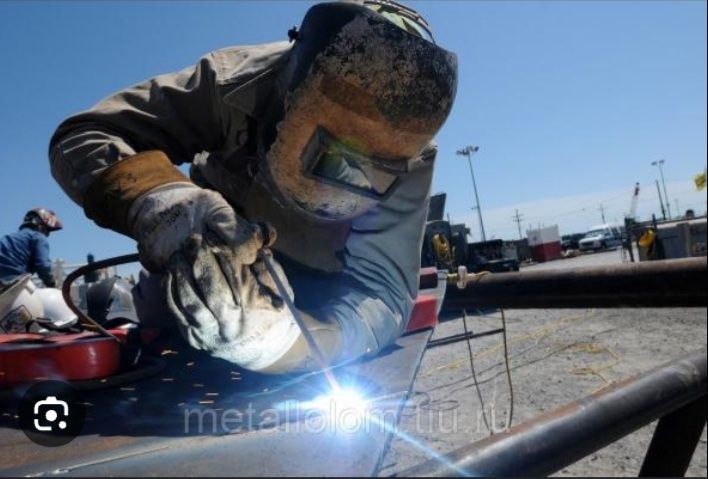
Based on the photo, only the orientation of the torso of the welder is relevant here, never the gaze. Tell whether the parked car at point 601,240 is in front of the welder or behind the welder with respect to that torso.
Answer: behind

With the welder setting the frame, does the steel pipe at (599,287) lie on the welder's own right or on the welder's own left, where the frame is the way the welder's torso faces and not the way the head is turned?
on the welder's own left

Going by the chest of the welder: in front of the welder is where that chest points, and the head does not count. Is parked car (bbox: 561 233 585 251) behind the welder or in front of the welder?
behind

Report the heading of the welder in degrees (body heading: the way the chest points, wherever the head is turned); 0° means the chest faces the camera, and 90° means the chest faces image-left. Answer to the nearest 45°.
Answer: approximately 0°

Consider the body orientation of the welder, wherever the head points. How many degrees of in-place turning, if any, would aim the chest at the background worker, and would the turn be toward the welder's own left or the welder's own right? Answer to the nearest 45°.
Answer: approximately 135° to the welder's own right

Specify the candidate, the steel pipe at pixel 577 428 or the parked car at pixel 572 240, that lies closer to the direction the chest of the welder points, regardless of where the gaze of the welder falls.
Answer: the steel pipe
